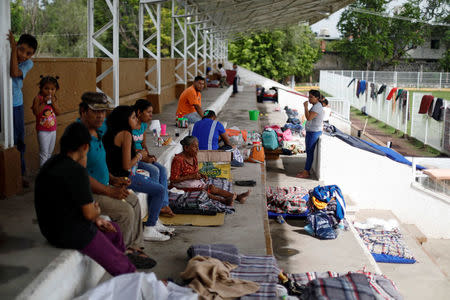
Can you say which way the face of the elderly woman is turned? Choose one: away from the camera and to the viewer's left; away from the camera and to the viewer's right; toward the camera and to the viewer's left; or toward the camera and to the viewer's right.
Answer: toward the camera and to the viewer's right

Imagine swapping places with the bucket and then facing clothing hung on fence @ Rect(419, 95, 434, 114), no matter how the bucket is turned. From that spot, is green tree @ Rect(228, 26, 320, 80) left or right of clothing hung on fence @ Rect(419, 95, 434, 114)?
left

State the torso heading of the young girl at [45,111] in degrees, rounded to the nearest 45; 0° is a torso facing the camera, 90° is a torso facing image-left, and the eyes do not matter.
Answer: approximately 0°

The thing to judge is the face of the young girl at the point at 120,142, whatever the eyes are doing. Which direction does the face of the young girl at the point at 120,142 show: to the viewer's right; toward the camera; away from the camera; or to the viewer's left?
to the viewer's right

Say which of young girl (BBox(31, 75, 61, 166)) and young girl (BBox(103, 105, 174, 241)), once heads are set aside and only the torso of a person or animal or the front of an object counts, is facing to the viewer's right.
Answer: young girl (BBox(103, 105, 174, 241))

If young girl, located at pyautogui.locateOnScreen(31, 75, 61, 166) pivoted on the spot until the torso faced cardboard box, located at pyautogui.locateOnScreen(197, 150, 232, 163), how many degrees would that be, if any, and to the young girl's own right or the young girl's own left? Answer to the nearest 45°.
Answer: approximately 135° to the young girl's own left

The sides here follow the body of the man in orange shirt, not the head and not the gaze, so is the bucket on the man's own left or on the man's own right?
on the man's own left

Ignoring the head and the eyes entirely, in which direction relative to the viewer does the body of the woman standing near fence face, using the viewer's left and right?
facing to the left of the viewer

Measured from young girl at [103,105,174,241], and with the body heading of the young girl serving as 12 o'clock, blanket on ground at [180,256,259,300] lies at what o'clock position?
The blanket on ground is roughly at 2 o'clock from the young girl.

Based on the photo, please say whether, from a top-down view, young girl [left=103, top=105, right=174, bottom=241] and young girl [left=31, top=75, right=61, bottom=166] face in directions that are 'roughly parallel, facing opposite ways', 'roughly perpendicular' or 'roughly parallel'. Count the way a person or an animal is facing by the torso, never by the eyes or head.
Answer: roughly perpendicular

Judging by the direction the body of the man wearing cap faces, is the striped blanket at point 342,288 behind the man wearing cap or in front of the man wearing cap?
in front

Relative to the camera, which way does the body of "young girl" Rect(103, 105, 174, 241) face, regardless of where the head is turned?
to the viewer's right

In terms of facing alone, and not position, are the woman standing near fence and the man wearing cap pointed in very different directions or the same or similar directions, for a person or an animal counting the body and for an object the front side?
very different directions

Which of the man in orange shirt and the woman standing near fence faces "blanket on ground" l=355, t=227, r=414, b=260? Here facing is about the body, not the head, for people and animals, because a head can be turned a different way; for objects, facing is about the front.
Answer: the man in orange shirt

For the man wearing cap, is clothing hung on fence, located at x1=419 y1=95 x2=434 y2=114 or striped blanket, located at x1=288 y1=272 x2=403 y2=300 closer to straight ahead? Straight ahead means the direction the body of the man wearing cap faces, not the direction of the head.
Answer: the striped blanket
